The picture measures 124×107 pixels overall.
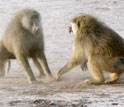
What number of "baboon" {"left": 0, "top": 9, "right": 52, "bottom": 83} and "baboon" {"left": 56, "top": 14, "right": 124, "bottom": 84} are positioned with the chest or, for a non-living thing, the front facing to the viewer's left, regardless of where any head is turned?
1

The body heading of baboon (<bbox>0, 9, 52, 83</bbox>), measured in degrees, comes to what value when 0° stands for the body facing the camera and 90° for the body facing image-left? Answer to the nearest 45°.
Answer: approximately 315°

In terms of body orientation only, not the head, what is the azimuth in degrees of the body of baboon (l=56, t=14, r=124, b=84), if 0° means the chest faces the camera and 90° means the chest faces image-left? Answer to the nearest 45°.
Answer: approximately 90°

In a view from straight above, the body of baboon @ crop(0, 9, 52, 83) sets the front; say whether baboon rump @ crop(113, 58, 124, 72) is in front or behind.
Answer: in front

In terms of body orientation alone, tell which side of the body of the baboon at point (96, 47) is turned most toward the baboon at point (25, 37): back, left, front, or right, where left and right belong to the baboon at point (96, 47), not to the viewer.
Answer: front

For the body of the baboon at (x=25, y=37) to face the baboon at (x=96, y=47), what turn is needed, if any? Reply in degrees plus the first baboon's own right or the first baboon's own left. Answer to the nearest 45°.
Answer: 0° — it already faces it
